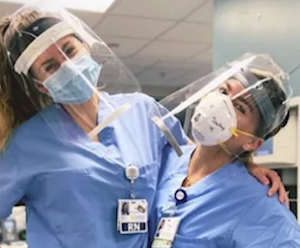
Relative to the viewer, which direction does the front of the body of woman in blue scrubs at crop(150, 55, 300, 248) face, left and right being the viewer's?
facing the viewer and to the left of the viewer

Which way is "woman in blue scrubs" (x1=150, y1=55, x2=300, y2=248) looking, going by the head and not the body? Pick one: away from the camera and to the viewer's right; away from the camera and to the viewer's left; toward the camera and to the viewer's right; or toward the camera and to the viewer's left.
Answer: toward the camera and to the viewer's left
